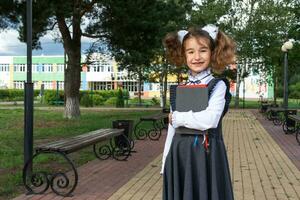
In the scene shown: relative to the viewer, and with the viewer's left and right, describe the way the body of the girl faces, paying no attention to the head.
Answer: facing the viewer and to the left of the viewer

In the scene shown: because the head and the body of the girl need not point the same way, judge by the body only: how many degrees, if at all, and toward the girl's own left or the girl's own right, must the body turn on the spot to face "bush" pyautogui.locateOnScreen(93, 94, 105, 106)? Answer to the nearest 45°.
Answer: approximately 135° to the girl's own right

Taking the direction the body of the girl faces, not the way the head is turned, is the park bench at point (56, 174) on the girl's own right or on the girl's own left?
on the girl's own right

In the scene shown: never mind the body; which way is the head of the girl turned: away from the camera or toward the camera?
toward the camera

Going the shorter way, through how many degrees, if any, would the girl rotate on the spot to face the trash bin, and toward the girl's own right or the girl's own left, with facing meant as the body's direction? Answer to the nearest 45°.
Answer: approximately 135° to the girl's own right

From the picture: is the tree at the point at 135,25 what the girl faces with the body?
no

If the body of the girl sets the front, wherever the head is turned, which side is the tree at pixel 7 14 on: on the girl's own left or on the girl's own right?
on the girl's own right

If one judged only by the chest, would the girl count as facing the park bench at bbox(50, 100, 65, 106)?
no

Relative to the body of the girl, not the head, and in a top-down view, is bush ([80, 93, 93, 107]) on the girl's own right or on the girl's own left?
on the girl's own right

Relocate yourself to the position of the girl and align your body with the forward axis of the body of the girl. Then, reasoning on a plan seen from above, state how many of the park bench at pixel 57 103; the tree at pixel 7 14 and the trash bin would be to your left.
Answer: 0
